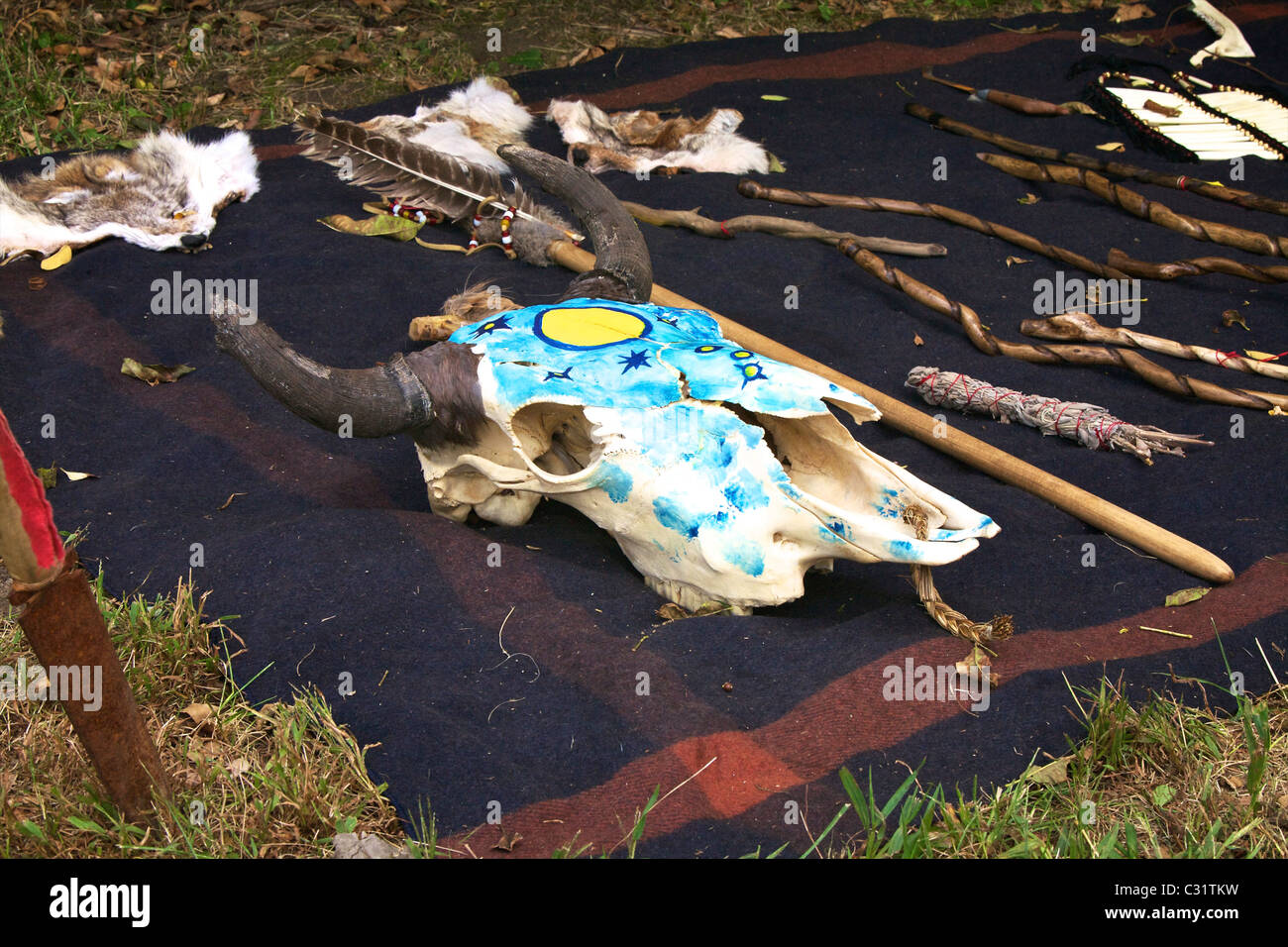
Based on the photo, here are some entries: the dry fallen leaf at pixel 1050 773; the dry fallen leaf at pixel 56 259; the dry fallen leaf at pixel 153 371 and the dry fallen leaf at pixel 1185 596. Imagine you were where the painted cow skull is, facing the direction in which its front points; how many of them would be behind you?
2

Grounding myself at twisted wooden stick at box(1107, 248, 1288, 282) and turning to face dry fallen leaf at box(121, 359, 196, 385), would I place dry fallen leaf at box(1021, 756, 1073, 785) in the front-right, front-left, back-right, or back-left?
front-left

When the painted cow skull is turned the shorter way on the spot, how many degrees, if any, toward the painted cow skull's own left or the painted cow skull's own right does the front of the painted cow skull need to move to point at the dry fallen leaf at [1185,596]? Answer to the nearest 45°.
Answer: approximately 45° to the painted cow skull's own left

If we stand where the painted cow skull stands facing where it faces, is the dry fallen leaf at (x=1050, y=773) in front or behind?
in front

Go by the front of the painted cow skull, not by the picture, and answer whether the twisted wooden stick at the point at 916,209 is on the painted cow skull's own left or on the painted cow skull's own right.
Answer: on the painted cow skull's own left

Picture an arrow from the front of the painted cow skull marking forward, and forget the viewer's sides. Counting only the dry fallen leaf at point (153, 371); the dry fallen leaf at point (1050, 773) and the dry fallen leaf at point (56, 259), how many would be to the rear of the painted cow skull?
2

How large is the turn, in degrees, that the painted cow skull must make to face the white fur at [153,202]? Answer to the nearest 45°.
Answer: approximately 180°

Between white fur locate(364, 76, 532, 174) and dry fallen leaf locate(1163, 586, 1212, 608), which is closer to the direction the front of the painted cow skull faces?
the dry fallen leaf

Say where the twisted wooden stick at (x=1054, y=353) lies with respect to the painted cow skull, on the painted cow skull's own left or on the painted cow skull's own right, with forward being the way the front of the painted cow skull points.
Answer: on the painted cow skull's own left

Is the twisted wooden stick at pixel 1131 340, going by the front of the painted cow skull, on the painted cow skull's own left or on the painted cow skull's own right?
on the painted cow skull's own left

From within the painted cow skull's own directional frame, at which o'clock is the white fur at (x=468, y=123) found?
The white fur is roughly at 7 o'clock from the painted cow skull.
